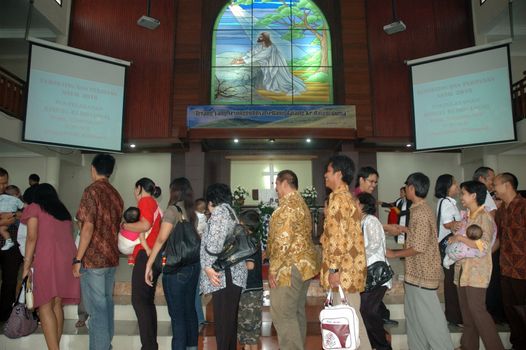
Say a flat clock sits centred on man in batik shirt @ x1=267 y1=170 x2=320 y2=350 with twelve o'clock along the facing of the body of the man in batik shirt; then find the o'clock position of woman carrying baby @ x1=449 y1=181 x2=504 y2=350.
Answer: The woman carrying baby is roughly at 4 o'clock from the man in batik shirt.

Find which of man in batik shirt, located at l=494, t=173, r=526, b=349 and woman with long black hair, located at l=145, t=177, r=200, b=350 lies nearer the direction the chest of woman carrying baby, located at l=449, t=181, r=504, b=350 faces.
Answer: the woman with long black hair

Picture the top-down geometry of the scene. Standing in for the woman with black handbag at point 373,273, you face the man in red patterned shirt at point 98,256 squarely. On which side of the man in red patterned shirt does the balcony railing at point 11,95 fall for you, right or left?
right

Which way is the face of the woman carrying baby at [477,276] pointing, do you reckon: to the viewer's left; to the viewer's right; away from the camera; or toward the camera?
to the viewer's left

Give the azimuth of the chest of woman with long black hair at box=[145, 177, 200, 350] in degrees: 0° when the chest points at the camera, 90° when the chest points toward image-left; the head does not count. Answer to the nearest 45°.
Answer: approximately 135°

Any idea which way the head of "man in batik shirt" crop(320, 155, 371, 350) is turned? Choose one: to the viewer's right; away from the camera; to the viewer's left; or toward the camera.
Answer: to the viewer's left

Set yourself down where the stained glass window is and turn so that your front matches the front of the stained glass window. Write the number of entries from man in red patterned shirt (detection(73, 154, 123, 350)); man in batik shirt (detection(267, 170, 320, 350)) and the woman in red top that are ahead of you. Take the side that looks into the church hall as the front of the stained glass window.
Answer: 3

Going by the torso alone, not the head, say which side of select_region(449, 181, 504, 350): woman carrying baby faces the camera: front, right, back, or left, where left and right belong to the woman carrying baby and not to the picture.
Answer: left

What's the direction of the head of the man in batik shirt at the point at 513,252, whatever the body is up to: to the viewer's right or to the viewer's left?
to the viewer's left

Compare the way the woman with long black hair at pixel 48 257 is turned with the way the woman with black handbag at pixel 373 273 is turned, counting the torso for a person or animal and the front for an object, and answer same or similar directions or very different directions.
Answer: same or similar directions

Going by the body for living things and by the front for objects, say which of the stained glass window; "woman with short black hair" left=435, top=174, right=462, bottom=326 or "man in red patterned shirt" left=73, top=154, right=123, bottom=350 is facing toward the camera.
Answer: the stained glass window

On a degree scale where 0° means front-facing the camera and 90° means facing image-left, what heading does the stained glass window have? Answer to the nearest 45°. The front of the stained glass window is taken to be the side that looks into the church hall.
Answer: approximately 0°
